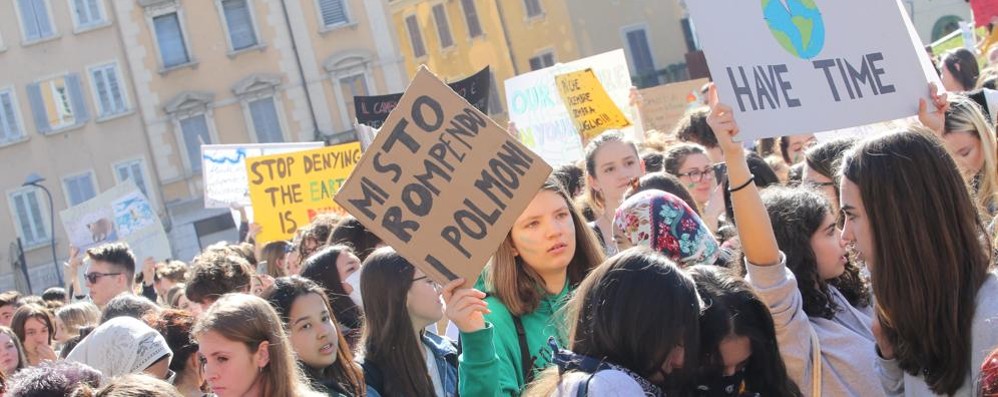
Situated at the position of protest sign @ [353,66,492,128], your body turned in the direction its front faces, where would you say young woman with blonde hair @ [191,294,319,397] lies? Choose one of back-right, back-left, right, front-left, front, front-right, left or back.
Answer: front

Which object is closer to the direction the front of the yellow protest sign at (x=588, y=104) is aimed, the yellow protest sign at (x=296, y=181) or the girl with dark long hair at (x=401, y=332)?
the girl with dark long hair

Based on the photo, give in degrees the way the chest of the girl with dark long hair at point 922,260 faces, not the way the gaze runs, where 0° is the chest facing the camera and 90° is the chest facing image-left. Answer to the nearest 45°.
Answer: approximately 90°

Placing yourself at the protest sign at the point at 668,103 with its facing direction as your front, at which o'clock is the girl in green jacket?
The girl in green jacket is roughly at 12 o'clock from the protest sign.

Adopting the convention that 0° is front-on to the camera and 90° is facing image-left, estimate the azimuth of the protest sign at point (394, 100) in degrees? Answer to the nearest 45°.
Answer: approximately 0°

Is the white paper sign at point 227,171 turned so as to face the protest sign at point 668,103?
no

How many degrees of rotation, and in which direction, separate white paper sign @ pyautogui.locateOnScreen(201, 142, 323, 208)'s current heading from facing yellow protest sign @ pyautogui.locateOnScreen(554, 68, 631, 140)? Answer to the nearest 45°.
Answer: approximately 45° to its left

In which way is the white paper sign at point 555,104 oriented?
toward the camera

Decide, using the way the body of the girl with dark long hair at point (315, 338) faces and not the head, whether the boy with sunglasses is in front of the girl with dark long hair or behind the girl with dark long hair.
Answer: behind

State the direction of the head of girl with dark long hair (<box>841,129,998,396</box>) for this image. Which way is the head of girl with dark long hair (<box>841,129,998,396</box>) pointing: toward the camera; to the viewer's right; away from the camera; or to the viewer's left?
to the viewer's left

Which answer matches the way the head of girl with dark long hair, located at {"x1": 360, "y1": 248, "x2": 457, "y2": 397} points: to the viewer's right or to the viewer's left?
to the viewer's right

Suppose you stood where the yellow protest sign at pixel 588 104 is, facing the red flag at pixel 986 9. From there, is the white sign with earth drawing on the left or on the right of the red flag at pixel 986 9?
right

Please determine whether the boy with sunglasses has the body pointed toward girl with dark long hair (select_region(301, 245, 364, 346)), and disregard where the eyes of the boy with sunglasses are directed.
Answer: no

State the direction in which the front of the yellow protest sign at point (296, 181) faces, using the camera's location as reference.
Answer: facing the viewer
